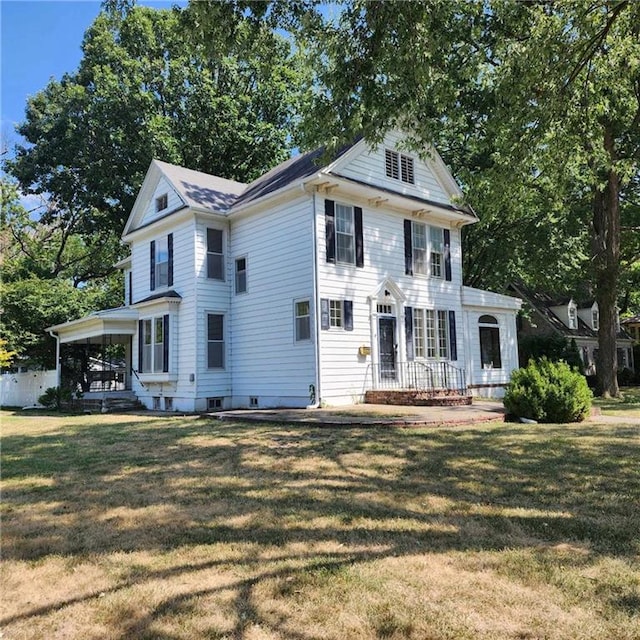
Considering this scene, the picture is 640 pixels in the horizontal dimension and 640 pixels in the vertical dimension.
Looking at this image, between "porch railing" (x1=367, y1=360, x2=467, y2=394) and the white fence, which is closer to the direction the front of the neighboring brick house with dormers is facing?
the porch railing

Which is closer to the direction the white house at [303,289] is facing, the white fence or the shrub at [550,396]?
the shrub

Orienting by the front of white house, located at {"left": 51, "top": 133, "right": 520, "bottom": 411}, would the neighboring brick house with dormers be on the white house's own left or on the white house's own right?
on the white house's own left

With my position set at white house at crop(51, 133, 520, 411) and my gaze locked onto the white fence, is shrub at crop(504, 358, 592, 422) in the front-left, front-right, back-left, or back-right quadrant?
back-left

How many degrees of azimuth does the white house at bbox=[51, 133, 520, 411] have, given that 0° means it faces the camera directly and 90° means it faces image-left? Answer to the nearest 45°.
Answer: approximately 315°

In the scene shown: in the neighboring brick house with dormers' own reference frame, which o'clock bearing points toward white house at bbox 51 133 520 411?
The white house is roughly at 2 o'clock from the neighboring brick house with dormers.

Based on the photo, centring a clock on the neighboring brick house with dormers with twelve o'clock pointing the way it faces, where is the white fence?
The white fence is roughly at 3 o'clock from the neighboring brick house with dormers.
